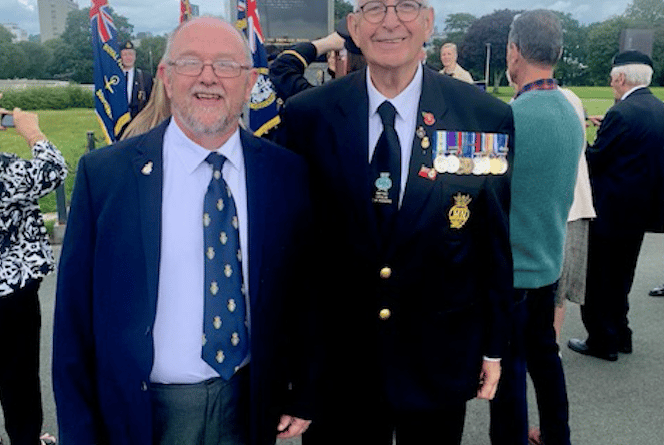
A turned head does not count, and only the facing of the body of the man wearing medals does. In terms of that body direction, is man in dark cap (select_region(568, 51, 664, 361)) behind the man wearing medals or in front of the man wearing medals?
behind

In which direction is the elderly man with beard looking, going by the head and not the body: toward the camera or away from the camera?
toward the camera

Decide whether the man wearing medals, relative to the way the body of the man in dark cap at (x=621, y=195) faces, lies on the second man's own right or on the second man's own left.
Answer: on the second man's own left

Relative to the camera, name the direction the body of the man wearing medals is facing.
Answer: toward the camera

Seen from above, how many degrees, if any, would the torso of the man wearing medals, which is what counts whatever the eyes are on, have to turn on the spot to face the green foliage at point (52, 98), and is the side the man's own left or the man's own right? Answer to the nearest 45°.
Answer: approximately 135° to the man's own right

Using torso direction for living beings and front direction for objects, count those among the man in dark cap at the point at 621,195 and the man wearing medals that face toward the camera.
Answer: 1

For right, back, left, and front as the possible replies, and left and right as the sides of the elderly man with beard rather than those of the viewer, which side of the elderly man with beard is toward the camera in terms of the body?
front

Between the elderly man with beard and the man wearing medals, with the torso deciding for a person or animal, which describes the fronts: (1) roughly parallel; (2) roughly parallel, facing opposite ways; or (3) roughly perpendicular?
roughly parallel

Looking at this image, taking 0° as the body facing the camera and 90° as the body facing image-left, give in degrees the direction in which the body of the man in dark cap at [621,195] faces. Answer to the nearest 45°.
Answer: approximately 135°

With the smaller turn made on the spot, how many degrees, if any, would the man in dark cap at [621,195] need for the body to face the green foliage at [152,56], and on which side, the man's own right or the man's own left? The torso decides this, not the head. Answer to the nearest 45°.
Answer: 0° — they already face it
